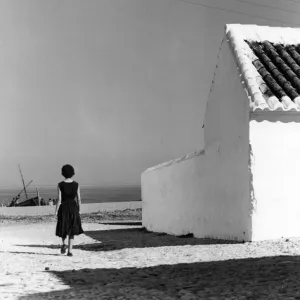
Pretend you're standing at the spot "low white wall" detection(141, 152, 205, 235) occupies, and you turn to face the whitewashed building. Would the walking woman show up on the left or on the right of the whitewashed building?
right

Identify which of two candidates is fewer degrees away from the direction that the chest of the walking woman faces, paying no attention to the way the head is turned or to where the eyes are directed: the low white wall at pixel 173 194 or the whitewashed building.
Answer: the low white wall

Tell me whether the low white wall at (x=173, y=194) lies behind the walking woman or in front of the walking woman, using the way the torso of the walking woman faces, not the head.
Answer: in front

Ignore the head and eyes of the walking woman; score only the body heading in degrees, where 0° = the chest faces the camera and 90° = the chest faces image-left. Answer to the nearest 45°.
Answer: approximately 180°

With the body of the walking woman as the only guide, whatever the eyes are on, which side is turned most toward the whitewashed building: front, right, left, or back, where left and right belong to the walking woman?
right
